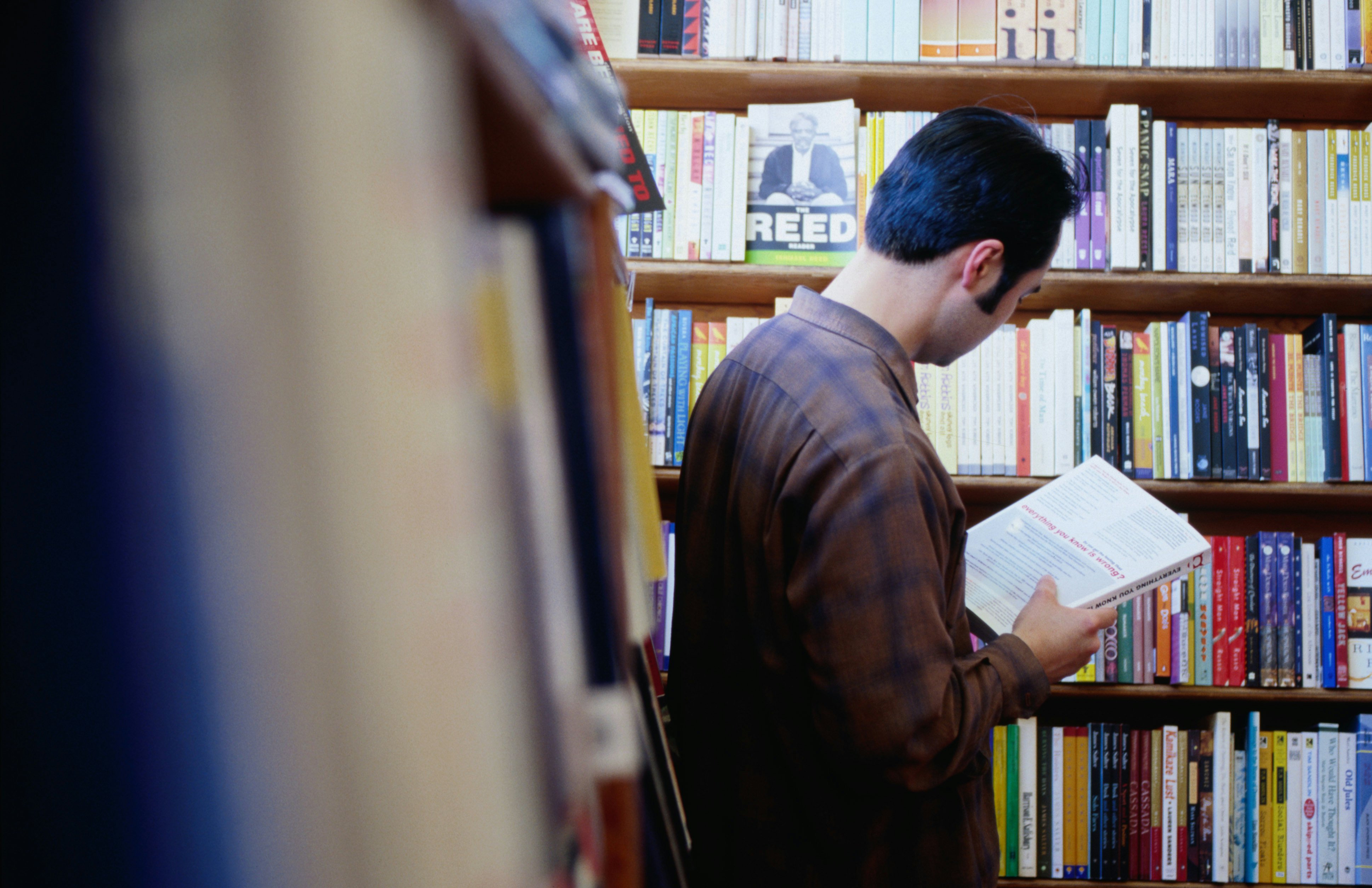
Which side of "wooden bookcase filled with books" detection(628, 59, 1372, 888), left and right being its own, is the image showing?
front

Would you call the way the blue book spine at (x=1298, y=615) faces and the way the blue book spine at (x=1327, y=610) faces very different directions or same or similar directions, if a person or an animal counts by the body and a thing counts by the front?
same or similar directions

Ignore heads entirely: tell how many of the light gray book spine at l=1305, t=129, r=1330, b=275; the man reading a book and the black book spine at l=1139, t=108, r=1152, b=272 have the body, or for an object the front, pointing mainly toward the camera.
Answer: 2

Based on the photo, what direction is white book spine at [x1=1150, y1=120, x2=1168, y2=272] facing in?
toward the camera

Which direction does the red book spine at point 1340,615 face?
toward the camera

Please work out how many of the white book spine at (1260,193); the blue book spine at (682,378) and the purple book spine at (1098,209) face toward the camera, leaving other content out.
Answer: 3

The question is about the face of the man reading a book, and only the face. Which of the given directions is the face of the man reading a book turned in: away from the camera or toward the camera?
away from the camera

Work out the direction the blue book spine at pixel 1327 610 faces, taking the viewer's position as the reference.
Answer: facing the viewer

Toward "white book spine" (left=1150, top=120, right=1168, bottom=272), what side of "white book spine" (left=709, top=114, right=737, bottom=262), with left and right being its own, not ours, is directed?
left

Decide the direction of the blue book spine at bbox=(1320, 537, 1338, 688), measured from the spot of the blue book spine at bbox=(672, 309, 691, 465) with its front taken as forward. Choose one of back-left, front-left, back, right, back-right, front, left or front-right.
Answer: left

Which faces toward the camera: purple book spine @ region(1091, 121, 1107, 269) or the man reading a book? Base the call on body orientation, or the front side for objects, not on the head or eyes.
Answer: the purple book spine

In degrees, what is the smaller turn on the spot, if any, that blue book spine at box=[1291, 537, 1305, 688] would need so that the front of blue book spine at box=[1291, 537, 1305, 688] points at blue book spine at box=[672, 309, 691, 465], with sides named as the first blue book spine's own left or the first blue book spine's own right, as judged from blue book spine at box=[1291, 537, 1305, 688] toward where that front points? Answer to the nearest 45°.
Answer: approximately 45° to the first blue book spine's own right
